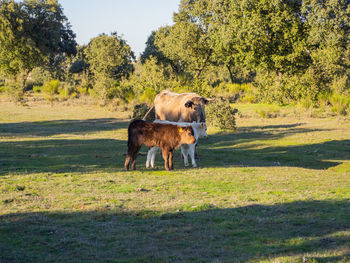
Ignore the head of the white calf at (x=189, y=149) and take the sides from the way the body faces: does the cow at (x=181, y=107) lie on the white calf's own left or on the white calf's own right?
on the white calf's own left

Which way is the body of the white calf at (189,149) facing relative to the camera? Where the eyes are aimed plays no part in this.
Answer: to the viewer's right

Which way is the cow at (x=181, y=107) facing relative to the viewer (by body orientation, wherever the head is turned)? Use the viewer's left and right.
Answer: facing the viewer and to the right of the viewer

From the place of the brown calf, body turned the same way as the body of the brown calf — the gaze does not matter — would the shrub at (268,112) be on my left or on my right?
on my left

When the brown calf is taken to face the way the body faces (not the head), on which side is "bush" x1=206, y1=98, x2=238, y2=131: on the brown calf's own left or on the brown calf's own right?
on the brown calf's own left

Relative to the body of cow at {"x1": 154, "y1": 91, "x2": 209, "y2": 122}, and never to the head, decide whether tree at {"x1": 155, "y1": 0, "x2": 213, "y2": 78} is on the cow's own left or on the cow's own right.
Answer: on the cow's own left

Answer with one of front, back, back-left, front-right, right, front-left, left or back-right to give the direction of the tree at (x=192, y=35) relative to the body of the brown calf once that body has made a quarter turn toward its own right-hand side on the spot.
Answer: back

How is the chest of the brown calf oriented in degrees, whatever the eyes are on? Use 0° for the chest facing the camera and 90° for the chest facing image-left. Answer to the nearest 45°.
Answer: approximately 270°

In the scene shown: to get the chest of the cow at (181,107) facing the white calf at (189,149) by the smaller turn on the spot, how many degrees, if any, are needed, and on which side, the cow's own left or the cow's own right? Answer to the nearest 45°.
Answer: approximately 45° to the cow's own right

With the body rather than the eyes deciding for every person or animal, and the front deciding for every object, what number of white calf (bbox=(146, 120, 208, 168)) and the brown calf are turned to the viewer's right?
2
